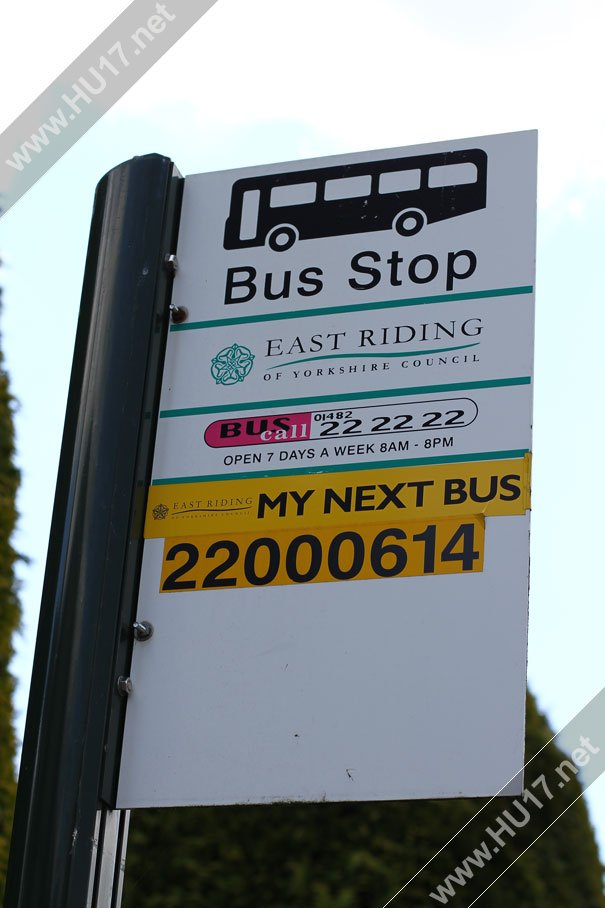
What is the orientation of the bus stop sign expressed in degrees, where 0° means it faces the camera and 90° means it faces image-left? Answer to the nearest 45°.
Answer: approximately 0°
